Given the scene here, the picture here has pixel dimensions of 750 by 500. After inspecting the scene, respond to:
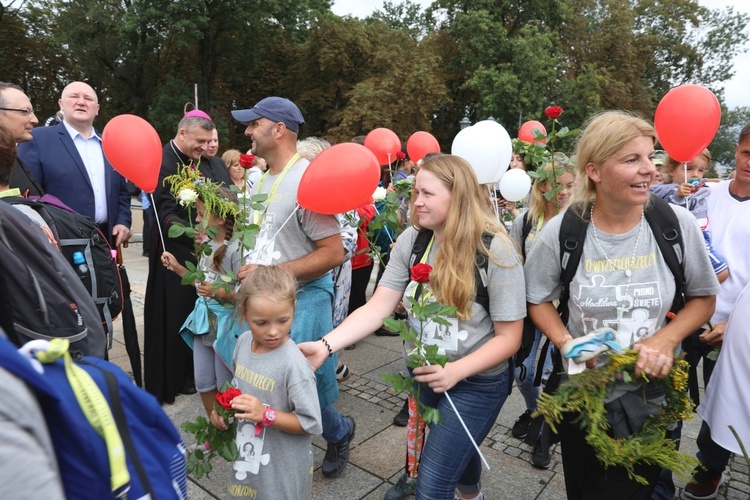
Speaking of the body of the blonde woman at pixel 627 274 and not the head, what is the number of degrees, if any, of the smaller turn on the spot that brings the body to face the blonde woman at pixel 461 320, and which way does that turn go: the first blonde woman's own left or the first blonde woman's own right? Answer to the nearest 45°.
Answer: approximately 90° to the first blonde woman's own right

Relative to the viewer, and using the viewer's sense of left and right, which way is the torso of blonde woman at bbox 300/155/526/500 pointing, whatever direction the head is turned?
facing the viewer and to the left of the viewer

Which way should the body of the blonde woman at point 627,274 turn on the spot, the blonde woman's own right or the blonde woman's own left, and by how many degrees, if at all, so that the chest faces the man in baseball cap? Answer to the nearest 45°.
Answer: approximately 90° to the blonde woman's own right

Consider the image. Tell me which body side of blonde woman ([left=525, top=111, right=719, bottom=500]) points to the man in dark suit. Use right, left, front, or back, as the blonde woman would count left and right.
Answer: right

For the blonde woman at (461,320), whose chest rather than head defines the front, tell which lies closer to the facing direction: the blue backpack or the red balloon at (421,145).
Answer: the blue backpack

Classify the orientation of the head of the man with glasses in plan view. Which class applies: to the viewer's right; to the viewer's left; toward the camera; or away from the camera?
to the viewer's right
